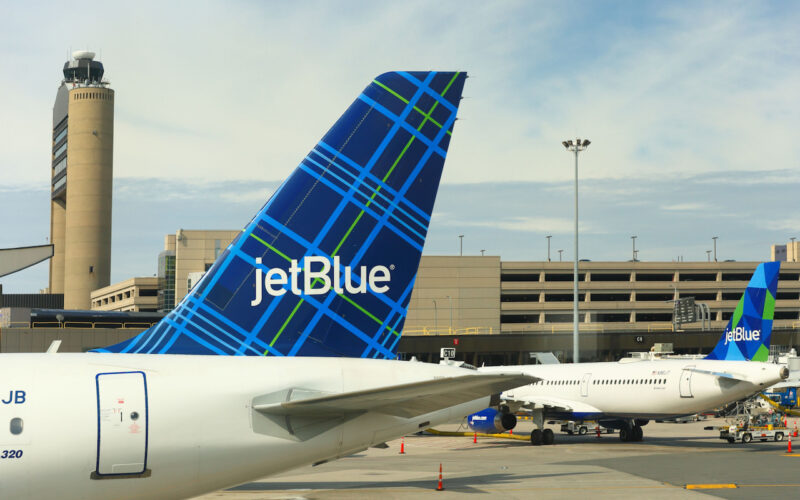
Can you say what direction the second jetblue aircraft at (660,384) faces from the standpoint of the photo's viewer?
facing away from the viewer and to the left of the viewer
